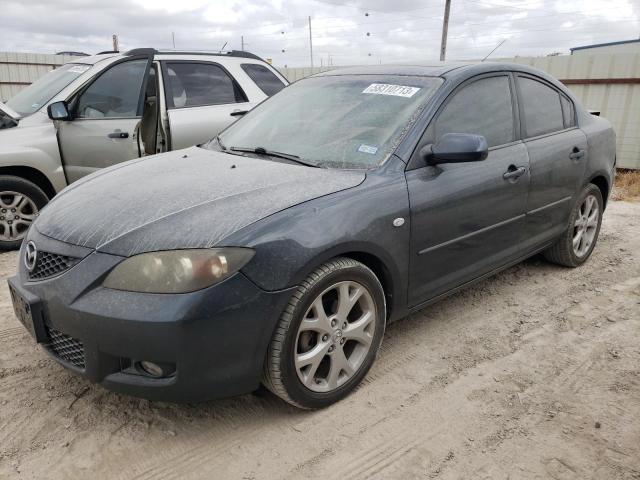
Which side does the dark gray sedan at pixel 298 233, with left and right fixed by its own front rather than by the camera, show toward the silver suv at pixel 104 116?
right

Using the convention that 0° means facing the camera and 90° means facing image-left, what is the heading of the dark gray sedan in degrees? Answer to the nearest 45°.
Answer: approximately 45°

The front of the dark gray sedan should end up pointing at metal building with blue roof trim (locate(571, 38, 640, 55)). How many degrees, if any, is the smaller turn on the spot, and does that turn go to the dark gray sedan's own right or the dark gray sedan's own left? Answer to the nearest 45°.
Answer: approximately 180°

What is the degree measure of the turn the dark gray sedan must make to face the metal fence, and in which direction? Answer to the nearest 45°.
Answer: approximately 180°

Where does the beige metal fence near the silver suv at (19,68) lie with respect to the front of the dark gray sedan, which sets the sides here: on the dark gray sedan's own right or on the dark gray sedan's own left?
on the dark gray sedan's own right

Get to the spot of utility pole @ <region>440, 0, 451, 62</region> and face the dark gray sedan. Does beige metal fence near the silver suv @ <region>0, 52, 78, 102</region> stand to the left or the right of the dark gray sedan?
right
